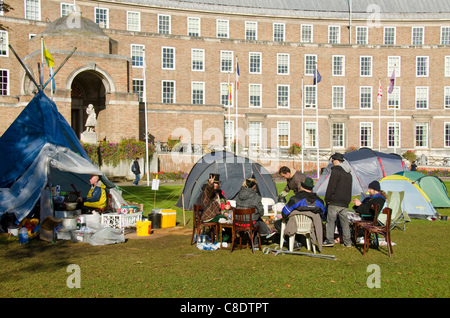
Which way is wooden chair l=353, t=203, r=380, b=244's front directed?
to the viewer's left

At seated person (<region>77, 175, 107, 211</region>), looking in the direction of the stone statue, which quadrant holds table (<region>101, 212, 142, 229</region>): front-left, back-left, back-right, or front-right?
back-right

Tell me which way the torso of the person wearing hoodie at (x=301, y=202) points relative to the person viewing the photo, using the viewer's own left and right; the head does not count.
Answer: facing away from the viewer

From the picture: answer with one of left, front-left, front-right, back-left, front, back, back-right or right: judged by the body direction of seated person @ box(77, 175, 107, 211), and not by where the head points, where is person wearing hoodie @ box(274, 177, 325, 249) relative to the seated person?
back-left

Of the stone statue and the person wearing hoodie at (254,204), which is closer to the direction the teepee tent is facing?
the person wearing hoodie

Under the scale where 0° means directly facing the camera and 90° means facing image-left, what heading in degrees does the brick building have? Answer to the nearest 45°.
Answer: approximately 0°

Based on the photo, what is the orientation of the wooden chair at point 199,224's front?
to the viewer's right
